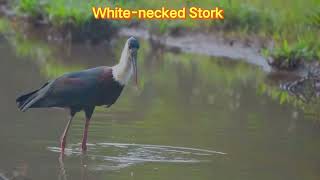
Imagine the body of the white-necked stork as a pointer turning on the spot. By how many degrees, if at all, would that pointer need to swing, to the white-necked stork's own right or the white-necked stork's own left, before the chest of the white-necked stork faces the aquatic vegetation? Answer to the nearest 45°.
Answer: approximately 45° to the white-necked stork's own left

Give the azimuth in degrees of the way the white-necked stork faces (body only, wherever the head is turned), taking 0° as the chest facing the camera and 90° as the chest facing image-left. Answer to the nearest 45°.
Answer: approximately 270°
